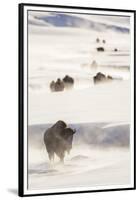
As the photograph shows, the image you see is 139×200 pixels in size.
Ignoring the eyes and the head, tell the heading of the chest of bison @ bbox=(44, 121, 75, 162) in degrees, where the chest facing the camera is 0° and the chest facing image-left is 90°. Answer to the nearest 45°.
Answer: approximately 315°
